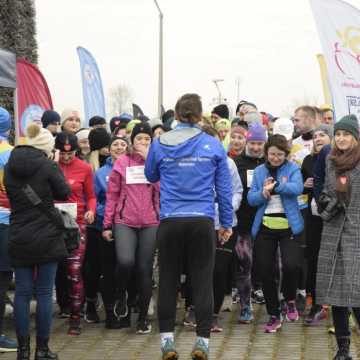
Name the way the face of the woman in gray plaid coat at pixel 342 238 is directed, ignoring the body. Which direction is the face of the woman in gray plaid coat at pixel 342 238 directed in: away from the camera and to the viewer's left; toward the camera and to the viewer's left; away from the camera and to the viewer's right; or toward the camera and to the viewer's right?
toward the camera and to the viewer's left

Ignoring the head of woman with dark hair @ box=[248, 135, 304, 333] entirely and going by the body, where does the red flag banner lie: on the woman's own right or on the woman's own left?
on the woman's own right

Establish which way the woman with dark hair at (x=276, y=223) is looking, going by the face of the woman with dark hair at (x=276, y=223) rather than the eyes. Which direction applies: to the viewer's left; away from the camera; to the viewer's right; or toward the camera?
toward the camera

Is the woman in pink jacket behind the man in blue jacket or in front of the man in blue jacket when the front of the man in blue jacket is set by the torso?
in front

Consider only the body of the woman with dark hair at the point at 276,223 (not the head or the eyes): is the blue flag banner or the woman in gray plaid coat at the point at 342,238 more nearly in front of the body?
the woman in gray plaid coat

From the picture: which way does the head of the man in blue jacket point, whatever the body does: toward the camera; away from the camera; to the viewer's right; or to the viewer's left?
away from the camera

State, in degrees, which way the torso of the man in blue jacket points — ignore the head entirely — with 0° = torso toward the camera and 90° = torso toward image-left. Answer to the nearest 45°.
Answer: approximately 180°

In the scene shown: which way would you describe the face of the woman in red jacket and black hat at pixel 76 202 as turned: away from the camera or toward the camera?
toward the camera

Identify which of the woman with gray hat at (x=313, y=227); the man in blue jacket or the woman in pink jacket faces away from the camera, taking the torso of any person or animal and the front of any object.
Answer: the man in blue jacket

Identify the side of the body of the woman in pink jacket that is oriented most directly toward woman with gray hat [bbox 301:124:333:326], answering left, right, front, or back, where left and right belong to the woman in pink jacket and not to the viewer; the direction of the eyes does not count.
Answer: left

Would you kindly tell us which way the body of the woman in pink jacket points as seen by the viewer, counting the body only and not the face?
toward the camera

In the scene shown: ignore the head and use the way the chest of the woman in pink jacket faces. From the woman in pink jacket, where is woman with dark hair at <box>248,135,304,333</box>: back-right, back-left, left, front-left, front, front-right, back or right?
left

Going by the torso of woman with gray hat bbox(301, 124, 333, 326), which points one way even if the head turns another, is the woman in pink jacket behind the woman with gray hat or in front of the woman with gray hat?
in front

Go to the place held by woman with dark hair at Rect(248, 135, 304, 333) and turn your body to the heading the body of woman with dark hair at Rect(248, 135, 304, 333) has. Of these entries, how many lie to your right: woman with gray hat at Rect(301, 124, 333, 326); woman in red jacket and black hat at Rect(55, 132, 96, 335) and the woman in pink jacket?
2

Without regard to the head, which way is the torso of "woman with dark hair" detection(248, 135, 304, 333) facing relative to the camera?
toward the camera
